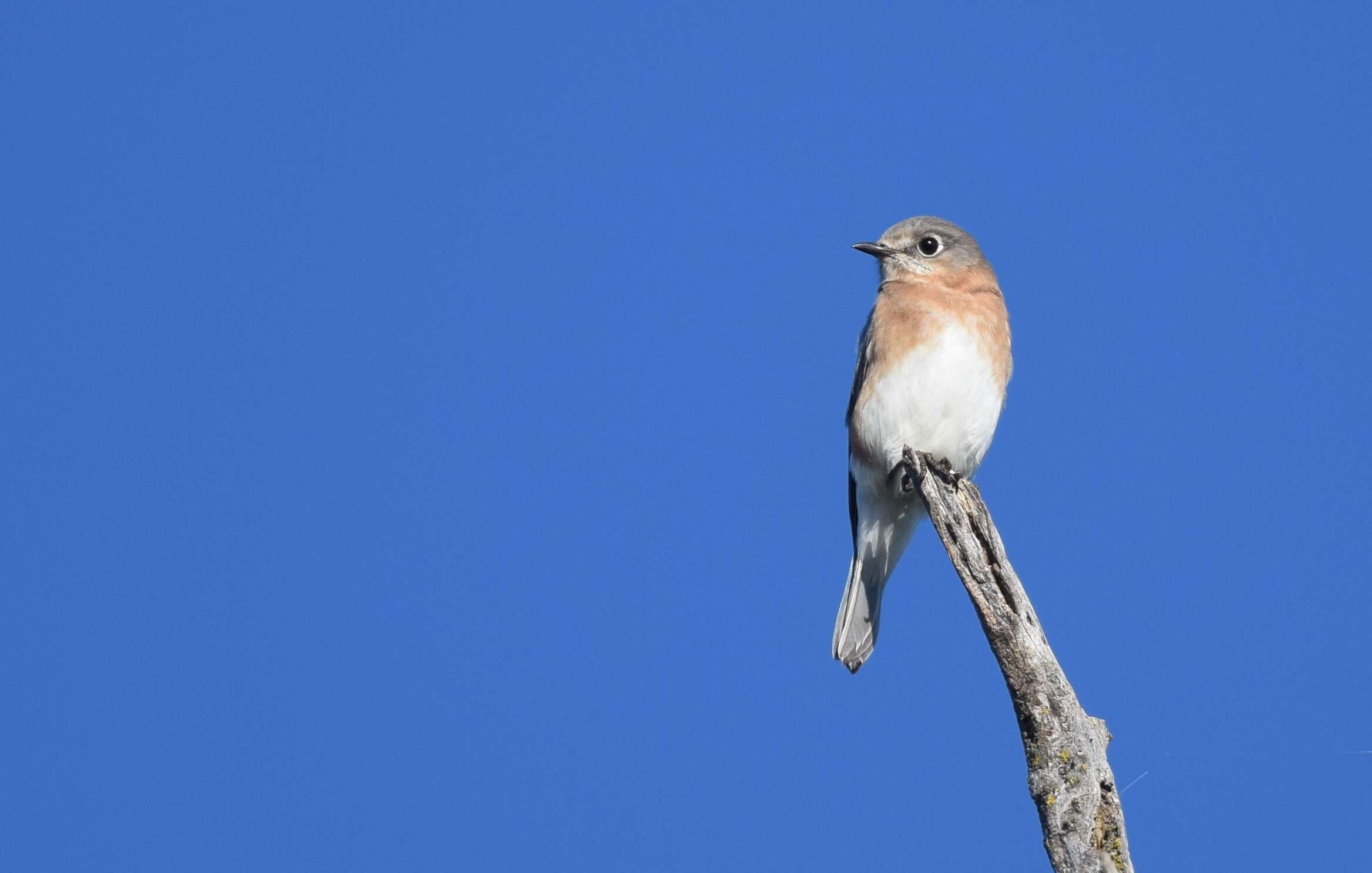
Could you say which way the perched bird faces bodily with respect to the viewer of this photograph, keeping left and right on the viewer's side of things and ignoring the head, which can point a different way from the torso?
facing the viewer and to the right of the viewer
